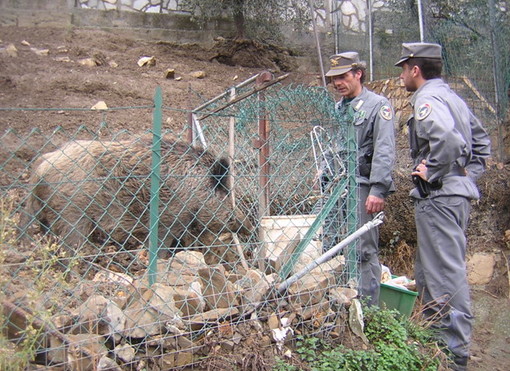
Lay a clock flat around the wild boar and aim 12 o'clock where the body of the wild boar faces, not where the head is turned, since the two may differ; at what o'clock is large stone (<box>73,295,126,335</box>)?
The large stone is roughly at 3 o'clock from the wild boar.

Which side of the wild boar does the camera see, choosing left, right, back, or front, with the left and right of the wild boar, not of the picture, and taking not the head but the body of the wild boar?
right

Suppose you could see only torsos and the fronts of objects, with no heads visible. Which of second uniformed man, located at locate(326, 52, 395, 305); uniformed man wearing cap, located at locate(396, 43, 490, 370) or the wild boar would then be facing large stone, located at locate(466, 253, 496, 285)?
the wild boar

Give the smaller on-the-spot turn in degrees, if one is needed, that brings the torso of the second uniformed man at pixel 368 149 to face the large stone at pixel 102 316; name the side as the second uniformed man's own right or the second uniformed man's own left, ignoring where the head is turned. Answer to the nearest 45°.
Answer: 0° — they already face it

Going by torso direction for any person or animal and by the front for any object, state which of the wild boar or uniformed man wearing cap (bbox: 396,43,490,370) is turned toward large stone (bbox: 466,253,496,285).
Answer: the wild boar

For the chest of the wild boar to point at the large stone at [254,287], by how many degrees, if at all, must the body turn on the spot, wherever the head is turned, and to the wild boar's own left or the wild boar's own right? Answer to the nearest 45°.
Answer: approximately 90° to the wild boar's own right

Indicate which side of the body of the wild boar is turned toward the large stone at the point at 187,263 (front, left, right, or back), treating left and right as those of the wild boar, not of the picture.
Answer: right

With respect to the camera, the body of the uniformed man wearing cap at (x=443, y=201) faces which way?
to the viewer's left

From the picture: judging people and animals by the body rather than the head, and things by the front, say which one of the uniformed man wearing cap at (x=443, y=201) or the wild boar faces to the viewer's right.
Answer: the wild boar

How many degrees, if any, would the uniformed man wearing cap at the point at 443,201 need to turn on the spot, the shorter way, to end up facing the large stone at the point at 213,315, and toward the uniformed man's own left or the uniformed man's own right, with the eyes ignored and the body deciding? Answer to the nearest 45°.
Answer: approximately 45° to the uniformed man's own left

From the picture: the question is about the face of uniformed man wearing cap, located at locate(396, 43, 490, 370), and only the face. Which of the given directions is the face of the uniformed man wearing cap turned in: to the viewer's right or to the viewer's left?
to the viewer's left

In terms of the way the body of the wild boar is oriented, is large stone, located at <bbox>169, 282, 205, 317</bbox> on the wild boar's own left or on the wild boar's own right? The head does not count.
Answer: on the wild boar's own right
